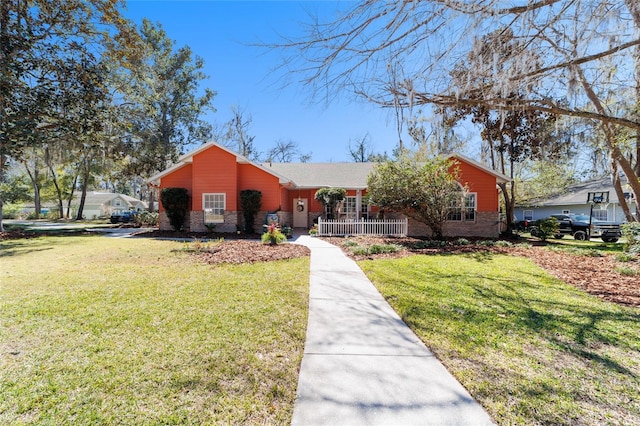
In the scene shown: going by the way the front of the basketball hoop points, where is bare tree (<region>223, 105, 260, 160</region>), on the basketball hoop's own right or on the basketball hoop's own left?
on the basketball hoop's own right

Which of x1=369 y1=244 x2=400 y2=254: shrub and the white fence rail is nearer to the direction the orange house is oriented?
the shrub

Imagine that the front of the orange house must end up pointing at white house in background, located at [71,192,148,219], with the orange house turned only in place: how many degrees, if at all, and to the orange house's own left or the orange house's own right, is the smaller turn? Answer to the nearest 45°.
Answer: approximately 135° to the orange house's own right

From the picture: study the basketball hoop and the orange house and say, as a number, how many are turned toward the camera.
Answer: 2

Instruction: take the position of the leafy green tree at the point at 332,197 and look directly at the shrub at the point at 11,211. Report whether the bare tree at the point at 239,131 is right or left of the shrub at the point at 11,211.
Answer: right

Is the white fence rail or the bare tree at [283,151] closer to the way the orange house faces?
the white fence rail

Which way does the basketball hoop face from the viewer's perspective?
toward the camera

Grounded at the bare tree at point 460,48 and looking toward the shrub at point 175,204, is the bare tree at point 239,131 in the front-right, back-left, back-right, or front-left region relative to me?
front-right

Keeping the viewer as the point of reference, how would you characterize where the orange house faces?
facing the viewer
